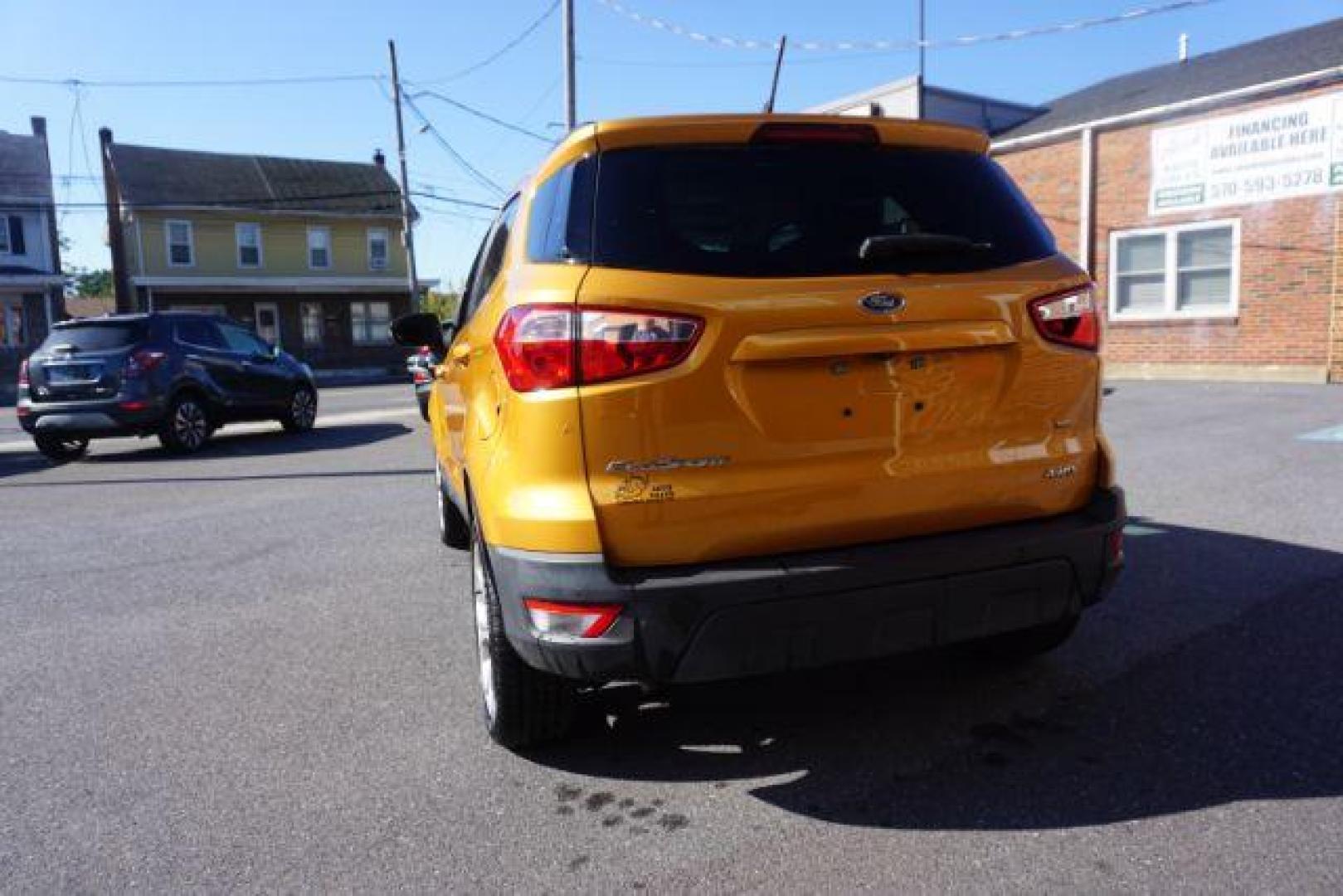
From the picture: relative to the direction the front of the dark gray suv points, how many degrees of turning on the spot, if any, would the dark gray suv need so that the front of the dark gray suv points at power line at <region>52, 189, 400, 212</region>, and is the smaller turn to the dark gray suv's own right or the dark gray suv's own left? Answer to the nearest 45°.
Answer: approximately 45° to the dark gray suv's own left

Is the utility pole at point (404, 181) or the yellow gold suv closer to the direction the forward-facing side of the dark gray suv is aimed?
the utility pole

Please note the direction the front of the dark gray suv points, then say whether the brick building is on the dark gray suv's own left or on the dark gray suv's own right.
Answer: on the dark gray suv's own right

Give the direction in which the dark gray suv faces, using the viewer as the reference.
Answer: facing away from the viewer and to the right of the viewer

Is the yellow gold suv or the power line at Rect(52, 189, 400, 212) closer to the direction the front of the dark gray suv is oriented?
the power line

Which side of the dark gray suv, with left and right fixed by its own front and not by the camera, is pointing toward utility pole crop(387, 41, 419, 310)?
front

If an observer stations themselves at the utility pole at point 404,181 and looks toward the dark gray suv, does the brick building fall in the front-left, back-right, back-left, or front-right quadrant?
front-left

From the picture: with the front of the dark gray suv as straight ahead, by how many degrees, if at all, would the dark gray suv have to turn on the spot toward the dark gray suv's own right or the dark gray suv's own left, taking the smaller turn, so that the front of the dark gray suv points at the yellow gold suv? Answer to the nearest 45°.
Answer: approximately 135° to the dark gray suv's own right
